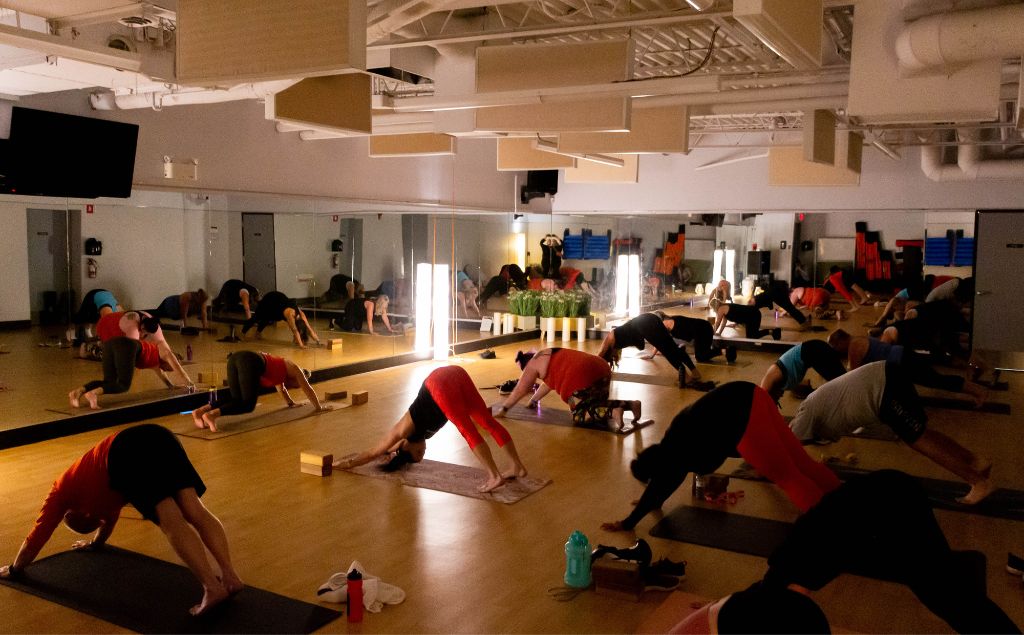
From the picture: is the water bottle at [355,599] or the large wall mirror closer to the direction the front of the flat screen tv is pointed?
the water bottle

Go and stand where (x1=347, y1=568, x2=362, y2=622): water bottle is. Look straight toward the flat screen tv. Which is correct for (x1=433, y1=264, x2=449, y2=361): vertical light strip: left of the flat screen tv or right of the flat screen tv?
right

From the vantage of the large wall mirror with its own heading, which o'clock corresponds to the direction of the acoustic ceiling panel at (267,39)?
The acoustic ceiling panel is roughly at 1 o'clock from the large wall mirror.

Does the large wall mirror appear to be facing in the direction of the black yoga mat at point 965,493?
yes

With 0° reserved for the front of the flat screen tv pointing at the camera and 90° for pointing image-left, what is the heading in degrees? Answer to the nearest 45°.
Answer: approximately 315°

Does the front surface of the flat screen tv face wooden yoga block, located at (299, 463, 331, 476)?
yes

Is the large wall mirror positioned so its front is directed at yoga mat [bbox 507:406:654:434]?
yes

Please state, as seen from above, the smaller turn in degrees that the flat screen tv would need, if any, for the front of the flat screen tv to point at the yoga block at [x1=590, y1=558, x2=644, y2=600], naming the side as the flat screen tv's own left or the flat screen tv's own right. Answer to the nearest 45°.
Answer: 0° — it already faces it

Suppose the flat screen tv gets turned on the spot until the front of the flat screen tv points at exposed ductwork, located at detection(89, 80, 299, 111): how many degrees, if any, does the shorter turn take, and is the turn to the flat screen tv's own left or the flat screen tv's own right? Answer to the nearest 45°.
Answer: approximately 45° to the flat screen tv's own left

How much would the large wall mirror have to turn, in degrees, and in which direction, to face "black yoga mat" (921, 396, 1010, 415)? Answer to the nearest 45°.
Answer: approximately 45° to its left

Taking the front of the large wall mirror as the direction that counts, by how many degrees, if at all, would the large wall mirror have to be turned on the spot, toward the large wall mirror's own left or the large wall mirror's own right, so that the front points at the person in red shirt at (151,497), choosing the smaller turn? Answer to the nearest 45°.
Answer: approximately 45° to the large wall mirror's own right

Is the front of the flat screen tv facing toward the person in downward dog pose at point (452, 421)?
yes

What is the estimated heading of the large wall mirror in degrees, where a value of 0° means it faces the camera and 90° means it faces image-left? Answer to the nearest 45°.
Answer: approximately 315°
